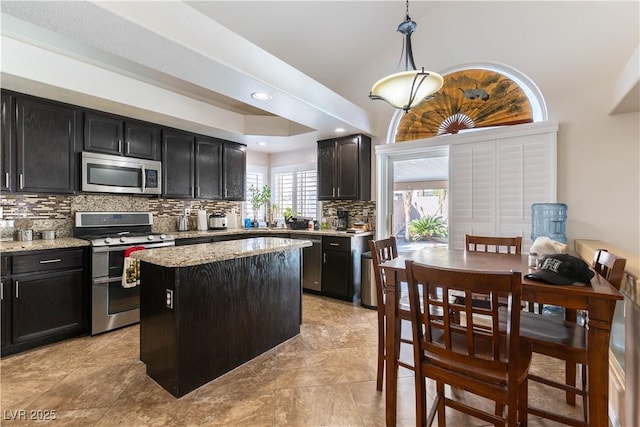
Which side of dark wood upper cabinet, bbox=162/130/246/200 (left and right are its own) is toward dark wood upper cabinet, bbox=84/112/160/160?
right

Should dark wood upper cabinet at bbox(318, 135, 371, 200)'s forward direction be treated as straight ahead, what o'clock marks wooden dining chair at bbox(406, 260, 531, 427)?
The wooden dining chair is roughly at 10 o'clock from the dark wood upper cabinet.

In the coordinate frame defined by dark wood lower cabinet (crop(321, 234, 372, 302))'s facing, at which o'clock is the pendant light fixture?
The pendant light fixture is roughly at 10 o'clock from the dark wood lower cabinet.

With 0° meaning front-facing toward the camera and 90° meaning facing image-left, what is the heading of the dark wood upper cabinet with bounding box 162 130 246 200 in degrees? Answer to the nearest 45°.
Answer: approximately 315°

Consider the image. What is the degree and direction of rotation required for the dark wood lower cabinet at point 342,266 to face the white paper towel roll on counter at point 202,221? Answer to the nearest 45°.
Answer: approximately 45° to its right

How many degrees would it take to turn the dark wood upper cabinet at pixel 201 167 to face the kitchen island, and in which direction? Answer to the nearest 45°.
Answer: approximately 45° to its right
